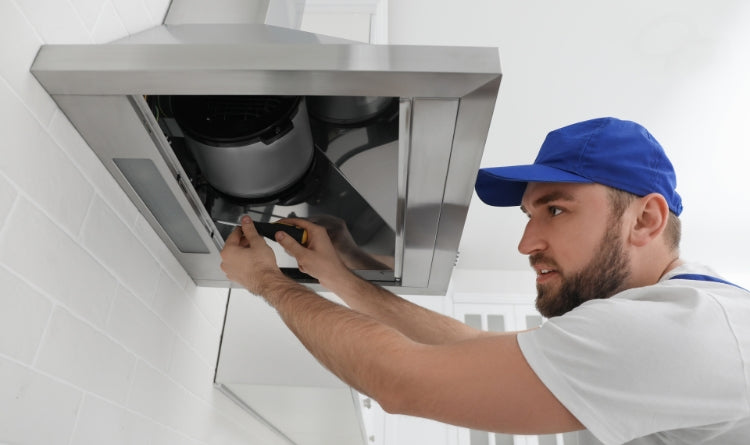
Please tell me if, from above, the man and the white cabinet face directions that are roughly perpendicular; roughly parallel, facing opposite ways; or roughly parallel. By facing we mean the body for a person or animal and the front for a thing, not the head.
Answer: roughly perpendicular

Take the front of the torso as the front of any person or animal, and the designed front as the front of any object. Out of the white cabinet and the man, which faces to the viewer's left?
the man

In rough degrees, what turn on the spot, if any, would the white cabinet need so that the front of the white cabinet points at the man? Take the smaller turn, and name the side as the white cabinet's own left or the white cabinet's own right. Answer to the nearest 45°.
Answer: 0° — it already faces them

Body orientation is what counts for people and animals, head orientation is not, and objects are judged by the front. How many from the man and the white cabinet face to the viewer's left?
1

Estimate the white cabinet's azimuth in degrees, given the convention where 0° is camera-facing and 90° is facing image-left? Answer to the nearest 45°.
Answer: approximately 0°

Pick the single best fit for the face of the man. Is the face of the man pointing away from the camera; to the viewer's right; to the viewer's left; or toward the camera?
to the viewer's left

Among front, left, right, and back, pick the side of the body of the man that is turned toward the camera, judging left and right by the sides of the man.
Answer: left
